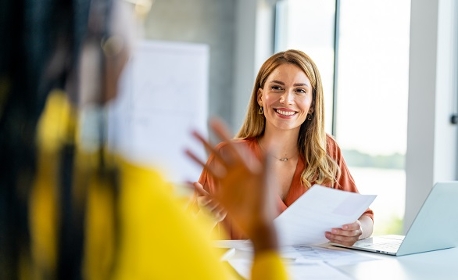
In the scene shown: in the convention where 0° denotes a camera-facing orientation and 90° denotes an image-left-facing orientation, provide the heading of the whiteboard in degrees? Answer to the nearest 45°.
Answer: approximately 0°

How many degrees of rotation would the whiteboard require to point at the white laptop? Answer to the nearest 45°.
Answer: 0° — it already faces it

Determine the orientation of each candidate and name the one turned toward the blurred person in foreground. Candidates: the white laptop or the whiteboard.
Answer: the whiteboard

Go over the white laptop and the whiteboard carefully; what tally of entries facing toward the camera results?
1

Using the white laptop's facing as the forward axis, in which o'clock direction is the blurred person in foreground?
The blurred person in foreground is roughly at 8 o'clock from the white laptop.

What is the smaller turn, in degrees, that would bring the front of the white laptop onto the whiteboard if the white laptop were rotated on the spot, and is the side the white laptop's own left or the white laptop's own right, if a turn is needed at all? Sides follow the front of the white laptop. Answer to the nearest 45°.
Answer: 0° — it already faces it

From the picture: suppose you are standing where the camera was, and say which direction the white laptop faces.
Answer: facing away from the viewer and to the left of the viewer

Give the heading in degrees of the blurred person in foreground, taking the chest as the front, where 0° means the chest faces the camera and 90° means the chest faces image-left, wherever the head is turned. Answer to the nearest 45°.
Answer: approximately 225°

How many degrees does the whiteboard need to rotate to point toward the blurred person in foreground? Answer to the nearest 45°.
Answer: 0° — it already faces them
